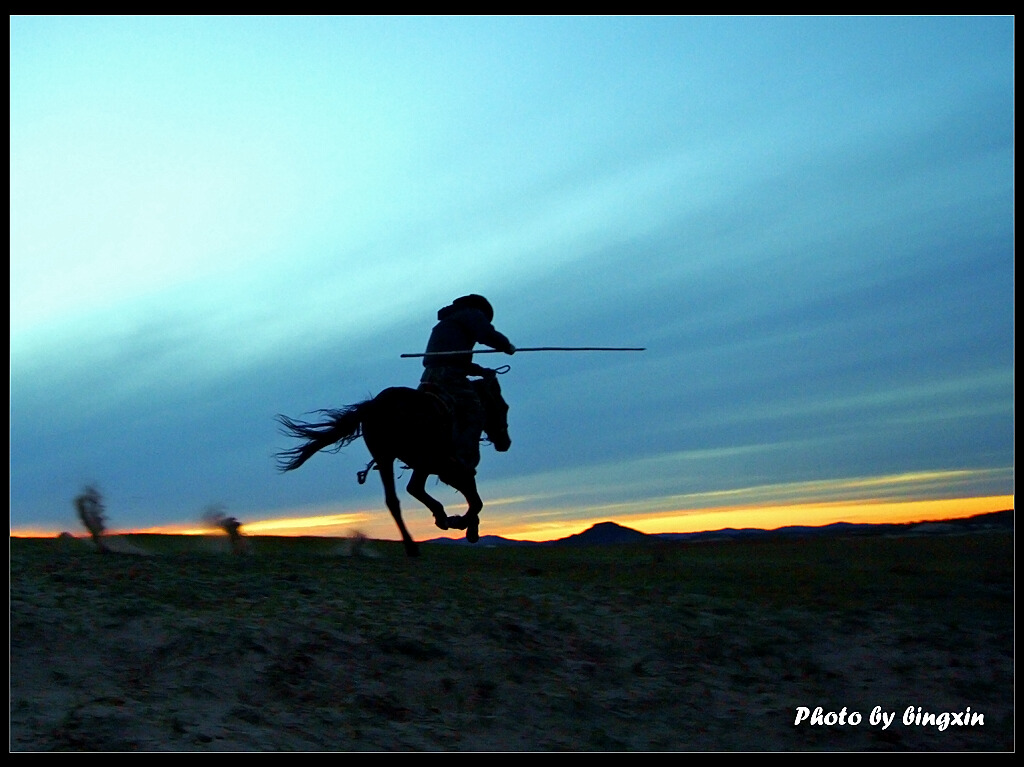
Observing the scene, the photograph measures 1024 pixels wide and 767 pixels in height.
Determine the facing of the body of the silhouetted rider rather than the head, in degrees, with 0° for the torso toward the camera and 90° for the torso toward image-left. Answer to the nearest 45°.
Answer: approximately 270°
